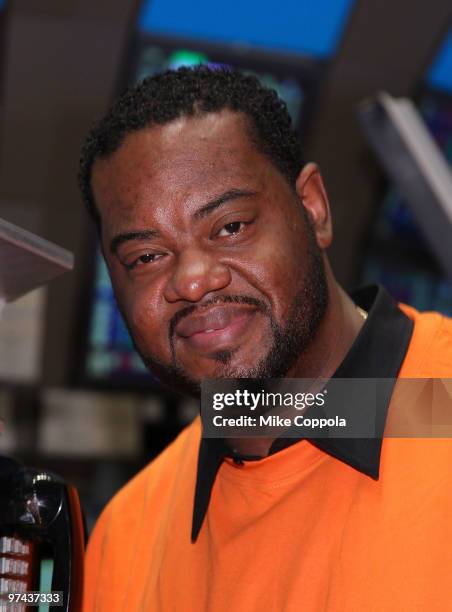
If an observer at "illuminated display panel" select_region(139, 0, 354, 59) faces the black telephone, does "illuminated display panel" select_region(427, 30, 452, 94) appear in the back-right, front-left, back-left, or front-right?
back-left

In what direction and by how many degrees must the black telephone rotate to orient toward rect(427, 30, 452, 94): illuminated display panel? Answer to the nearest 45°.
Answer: approximately 135° to its left

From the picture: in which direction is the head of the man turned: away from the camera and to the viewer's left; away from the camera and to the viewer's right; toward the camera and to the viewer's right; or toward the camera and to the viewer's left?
toward the camera and to the viewer's left

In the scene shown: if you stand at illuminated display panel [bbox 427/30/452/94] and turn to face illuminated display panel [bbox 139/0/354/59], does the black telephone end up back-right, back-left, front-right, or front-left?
front-left

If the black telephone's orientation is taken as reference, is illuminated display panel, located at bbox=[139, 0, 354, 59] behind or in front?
behind

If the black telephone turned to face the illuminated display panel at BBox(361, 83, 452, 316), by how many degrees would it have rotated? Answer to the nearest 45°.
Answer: approximately 135° to its left

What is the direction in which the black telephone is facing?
toward the camera
